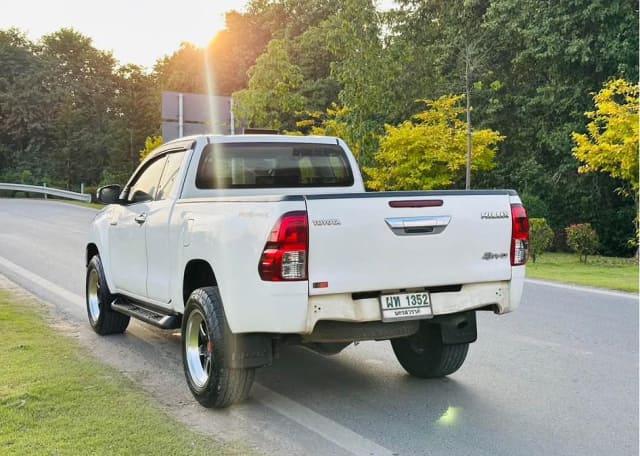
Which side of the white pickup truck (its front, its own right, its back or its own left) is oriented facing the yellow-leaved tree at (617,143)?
right

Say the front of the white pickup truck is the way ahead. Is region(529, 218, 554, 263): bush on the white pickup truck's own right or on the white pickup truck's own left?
on the white pickup truck's own right

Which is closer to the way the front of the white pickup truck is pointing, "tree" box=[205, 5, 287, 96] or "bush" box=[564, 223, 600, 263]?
the tree

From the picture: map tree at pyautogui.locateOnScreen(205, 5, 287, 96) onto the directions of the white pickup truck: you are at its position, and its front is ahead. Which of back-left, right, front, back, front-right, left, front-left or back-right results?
front-right

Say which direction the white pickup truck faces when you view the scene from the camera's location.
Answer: facing away from the viewer and to the left of the viewer
